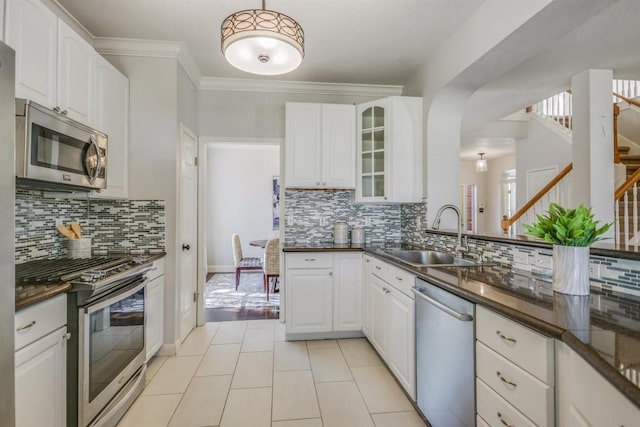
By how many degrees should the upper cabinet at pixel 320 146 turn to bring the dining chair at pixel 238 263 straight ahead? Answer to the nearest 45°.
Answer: approximately 135° to its right

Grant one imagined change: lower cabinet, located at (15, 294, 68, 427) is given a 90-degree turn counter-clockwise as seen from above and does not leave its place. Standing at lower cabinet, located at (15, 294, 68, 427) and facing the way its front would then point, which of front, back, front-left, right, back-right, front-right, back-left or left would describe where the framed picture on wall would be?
front

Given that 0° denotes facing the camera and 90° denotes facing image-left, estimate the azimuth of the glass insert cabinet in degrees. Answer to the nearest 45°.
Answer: approximately 45°

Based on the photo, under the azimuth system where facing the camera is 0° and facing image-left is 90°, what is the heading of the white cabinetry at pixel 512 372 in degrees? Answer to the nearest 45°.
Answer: approximately 45°

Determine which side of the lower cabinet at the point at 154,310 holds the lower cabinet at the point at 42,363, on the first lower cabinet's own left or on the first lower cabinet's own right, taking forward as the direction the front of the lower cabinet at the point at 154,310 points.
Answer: on the first lower cabinet's own right

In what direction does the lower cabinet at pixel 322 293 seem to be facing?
toward the camera

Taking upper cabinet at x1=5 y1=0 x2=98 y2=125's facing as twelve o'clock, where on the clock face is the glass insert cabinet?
The glass insert cabinet is roughly at 11 o'clock from the upper cabinet.

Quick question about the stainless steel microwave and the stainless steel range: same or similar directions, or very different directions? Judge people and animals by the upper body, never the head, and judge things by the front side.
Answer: same or similar directions

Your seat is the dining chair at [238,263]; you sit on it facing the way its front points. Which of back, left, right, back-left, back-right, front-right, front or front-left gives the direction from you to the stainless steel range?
right

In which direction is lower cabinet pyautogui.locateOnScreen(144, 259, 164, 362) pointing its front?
to the viewer's right

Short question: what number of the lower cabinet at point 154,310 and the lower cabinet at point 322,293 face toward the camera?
1

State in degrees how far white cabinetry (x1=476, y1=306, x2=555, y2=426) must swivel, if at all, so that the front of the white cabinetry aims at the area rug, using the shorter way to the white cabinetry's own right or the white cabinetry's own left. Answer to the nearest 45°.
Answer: approximately 90° to the white cabinetry's own right
